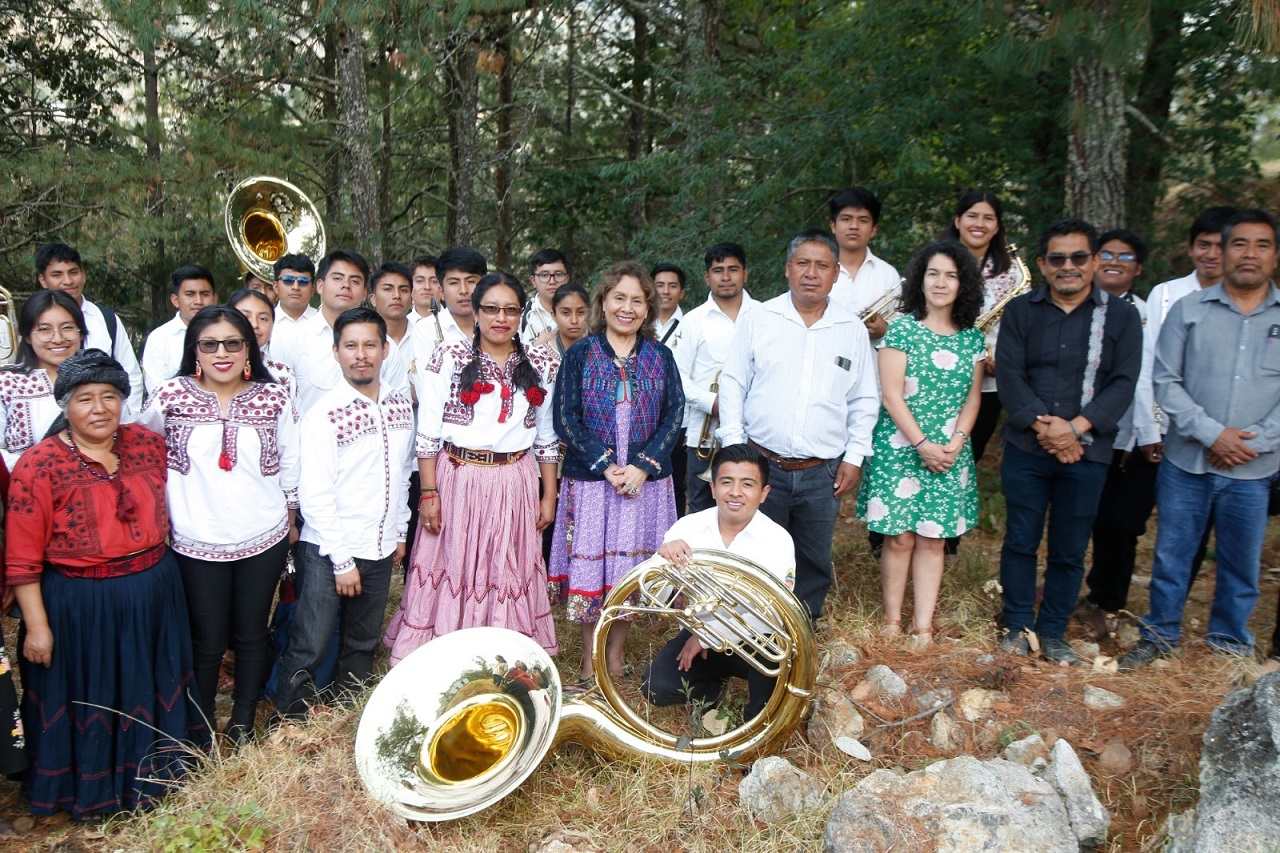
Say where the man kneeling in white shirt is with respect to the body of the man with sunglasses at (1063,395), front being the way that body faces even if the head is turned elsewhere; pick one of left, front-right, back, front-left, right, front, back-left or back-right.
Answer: front-right

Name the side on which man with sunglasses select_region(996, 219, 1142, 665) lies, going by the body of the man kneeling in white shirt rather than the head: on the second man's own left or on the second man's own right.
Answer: on the second man's own left

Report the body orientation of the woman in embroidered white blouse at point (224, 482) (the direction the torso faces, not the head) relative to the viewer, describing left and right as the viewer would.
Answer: facing the viewer

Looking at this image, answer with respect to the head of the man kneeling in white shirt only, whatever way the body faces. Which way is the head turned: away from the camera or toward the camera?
toward the camera

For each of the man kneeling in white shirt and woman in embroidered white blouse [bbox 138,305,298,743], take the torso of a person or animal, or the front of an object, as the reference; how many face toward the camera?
2

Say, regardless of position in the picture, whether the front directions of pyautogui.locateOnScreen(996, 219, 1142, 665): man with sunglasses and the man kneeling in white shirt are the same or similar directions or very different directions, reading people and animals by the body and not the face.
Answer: same or similar directions

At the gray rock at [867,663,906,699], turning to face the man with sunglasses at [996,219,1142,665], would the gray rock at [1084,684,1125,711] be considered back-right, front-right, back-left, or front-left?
front-right

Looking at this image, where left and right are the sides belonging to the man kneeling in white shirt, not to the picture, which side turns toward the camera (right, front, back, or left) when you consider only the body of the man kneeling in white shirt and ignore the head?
front
